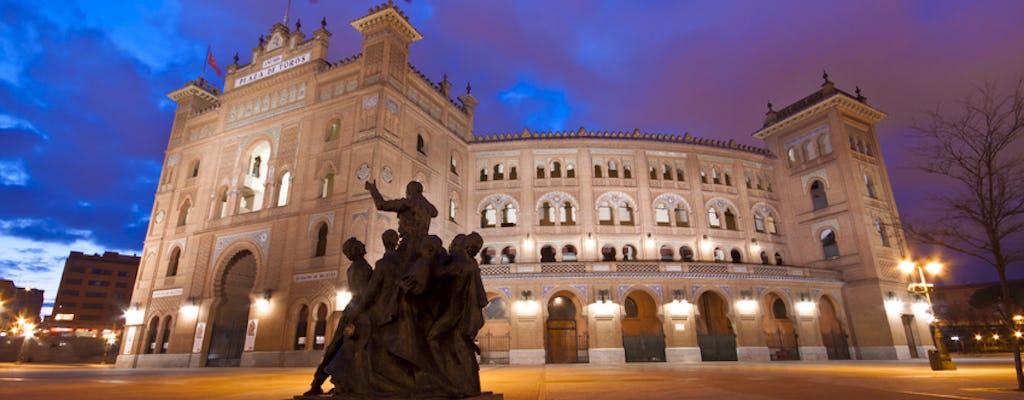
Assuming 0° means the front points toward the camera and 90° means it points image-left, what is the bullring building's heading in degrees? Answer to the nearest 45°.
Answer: approximately 45°

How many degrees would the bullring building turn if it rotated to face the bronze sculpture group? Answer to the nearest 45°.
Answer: approximately 45° to its left
